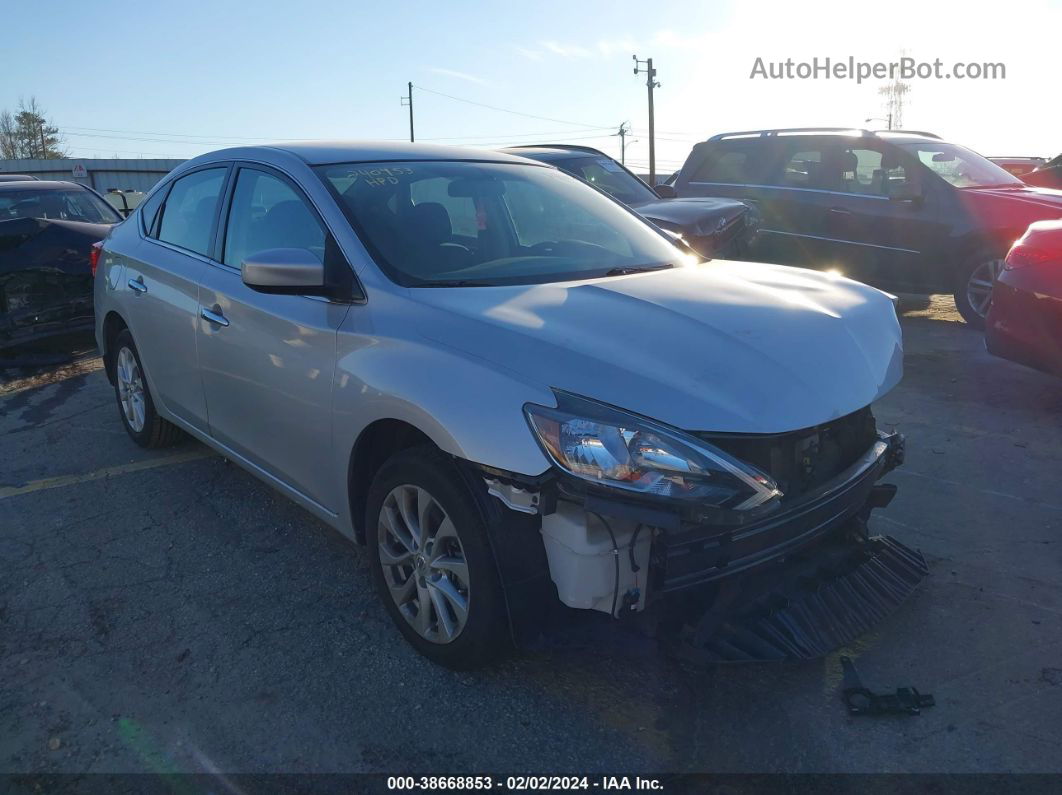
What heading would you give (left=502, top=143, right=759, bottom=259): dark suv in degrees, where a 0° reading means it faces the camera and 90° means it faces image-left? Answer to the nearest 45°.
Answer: approximately 315°

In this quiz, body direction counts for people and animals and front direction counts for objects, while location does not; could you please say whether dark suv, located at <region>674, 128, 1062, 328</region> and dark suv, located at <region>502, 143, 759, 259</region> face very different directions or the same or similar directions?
same or similar directions

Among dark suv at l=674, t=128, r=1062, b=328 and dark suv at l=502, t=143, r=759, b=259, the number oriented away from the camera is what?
0

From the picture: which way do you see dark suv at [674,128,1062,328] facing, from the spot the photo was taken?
facing the viewer and to the right of the viewer

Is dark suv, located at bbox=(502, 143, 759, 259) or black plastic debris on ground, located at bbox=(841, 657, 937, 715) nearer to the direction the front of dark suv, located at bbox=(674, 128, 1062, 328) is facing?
the black plastic debris on ground

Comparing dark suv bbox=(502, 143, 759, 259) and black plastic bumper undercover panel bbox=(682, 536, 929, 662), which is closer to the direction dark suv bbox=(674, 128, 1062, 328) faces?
the black plastic bumper undercover panel

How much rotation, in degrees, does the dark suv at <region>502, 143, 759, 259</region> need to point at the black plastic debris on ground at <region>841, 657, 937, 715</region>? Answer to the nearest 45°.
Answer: approximately 45° to its right

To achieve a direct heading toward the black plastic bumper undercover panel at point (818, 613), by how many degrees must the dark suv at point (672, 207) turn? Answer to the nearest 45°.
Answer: approximately 45° to its right

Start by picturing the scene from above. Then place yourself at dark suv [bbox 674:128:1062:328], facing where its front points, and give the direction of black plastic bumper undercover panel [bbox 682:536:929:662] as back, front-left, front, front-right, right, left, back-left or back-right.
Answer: front-right

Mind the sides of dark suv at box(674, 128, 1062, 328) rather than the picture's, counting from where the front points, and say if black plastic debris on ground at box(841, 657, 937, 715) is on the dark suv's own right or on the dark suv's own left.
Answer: on the dark suv's own right

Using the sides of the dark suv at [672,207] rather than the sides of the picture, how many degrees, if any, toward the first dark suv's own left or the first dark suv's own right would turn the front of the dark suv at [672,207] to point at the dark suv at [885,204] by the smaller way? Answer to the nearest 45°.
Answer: approximately 45° to the first dark suv's own left
